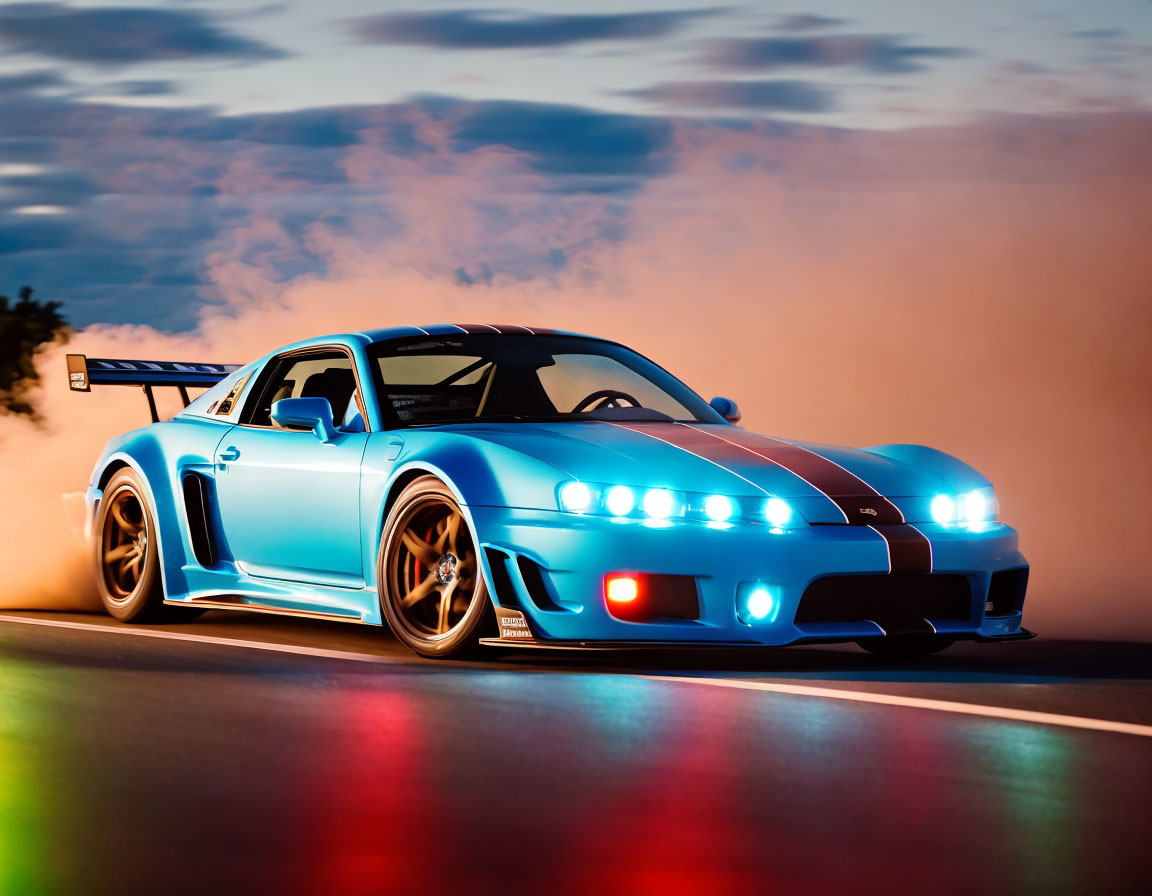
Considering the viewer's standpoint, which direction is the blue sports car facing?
facing the viewer and to the right of the viewer
